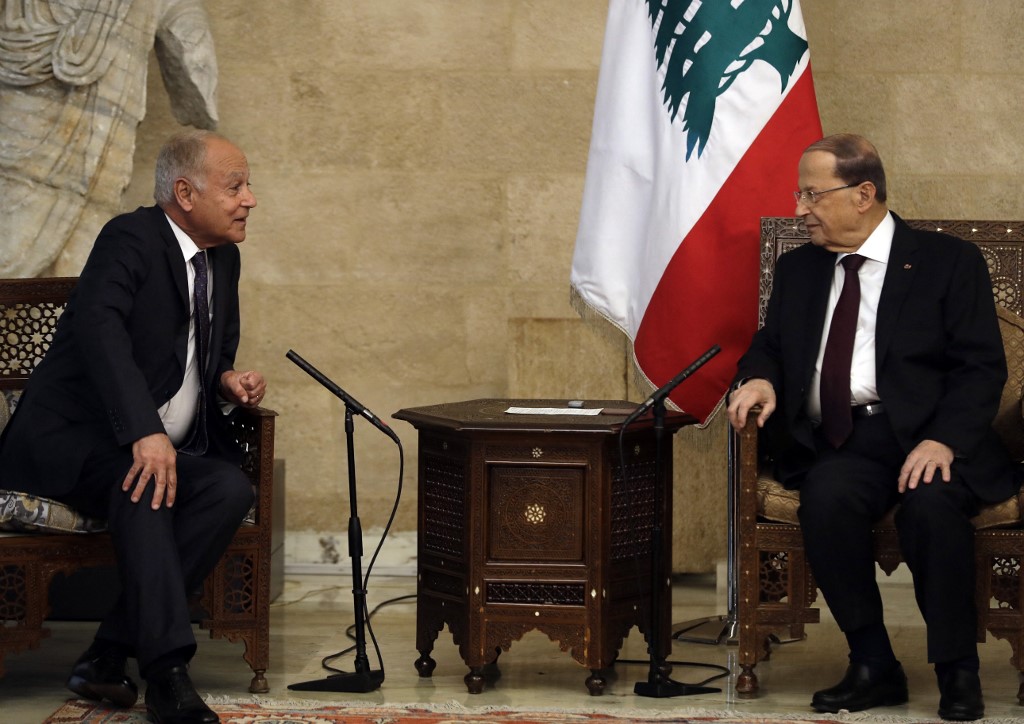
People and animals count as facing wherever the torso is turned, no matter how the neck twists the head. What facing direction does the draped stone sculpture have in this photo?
toward the camera

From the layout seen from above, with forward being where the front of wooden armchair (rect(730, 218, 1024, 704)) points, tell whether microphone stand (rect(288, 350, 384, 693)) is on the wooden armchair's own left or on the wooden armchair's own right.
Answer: on the wooden armchair's own right

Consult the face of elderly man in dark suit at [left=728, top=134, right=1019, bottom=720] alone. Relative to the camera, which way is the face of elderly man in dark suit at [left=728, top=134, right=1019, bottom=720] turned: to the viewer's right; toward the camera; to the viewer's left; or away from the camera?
to the viewer's left

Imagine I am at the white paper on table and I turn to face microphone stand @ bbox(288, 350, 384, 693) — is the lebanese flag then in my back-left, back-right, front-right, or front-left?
back-right

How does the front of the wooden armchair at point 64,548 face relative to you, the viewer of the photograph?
facing the viewer

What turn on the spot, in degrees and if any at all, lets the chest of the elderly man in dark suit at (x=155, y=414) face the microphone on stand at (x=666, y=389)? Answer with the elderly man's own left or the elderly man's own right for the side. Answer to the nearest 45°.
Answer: approximately 45° to the elderly man's own left

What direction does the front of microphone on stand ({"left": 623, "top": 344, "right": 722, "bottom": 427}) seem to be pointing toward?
to the viewer's right
